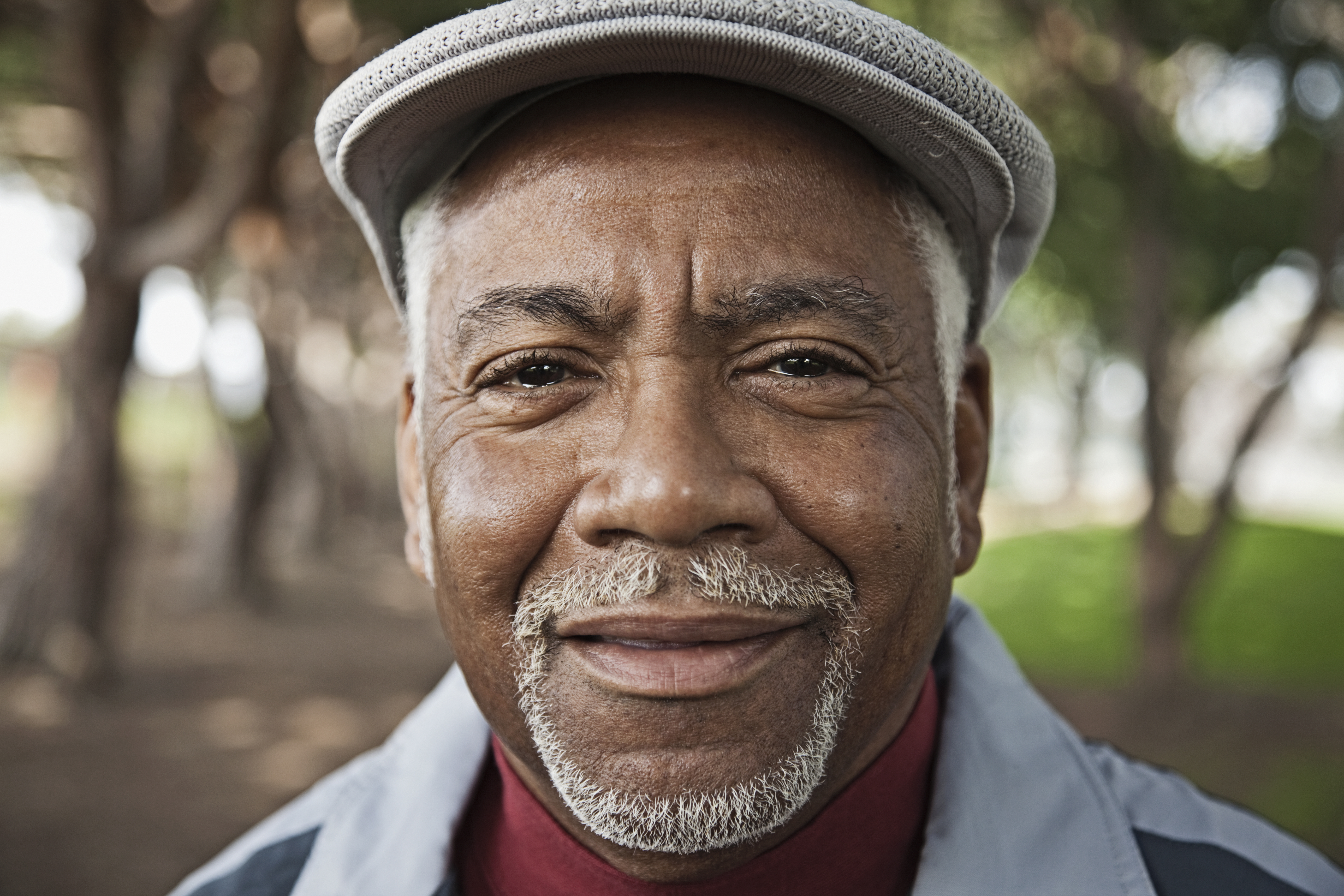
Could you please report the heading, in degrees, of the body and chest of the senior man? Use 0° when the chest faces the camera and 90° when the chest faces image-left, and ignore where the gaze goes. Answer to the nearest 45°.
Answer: approximately 0°

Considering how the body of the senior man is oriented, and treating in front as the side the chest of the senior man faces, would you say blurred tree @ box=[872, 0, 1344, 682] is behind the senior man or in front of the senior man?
behind

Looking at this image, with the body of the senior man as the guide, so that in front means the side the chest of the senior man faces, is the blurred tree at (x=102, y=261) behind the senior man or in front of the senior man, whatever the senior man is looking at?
behind
